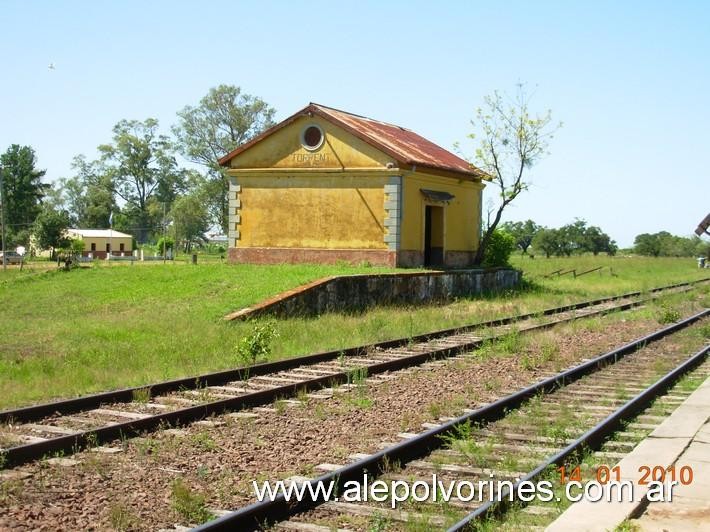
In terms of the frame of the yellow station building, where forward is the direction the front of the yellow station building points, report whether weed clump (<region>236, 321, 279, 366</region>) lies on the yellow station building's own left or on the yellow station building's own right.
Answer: on the yellow station building's own right

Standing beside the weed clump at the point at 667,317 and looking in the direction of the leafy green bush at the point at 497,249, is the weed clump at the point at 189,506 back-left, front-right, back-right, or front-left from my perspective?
back-left

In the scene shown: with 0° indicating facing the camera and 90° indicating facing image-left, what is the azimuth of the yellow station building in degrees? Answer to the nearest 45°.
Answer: approximately 315°

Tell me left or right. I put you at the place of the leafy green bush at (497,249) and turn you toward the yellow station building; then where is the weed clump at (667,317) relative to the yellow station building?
left

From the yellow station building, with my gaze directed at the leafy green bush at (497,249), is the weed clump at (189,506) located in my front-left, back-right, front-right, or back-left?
back-right

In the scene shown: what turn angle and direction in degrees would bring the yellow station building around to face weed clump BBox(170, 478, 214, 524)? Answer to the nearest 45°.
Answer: approximately 45° to its right

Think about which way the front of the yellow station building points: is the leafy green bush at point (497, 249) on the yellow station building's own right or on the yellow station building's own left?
on the yellow station building's own left
